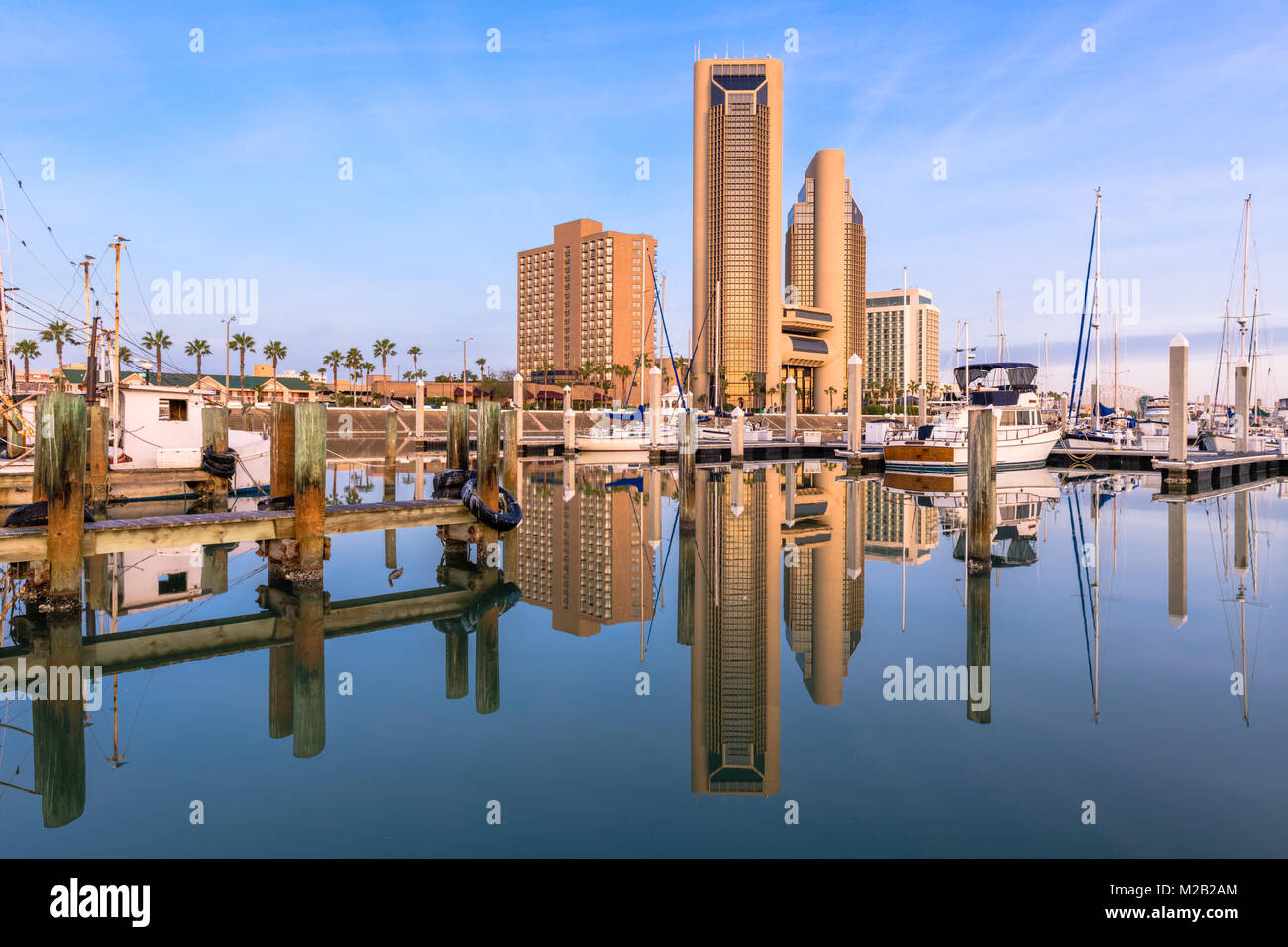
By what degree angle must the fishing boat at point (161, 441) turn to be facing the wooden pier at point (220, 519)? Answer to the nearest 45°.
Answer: approximately 90° to its right

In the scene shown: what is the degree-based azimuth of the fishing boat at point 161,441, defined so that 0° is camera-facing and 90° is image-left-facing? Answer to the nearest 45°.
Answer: approximately 270°
